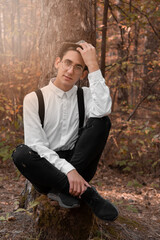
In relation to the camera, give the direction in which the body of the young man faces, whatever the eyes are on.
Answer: toward the camera
